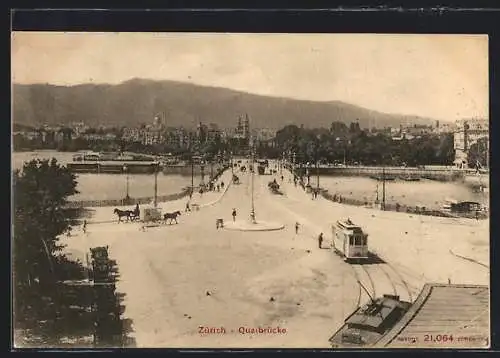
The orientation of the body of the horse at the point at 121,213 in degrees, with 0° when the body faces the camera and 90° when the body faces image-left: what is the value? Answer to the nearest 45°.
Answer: approximately 90°
